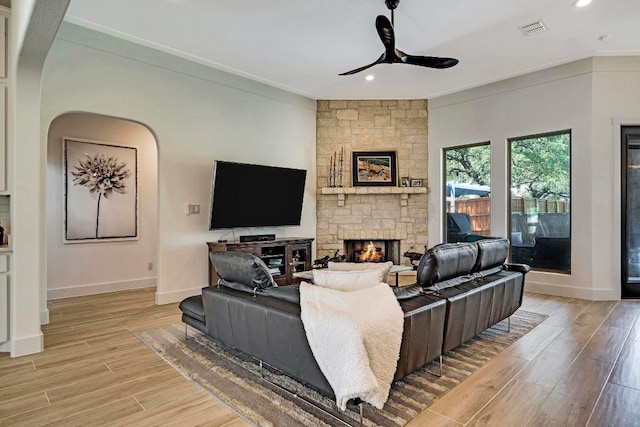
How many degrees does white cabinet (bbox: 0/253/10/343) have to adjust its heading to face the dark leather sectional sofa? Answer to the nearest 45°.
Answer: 0° — it already faces it

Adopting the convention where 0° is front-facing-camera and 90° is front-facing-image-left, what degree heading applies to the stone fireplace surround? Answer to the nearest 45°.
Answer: approximately 0°

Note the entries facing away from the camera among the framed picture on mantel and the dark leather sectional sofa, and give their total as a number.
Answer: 1

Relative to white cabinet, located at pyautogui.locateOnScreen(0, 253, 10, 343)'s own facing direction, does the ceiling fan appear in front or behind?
in front

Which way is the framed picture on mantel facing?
toward the camera

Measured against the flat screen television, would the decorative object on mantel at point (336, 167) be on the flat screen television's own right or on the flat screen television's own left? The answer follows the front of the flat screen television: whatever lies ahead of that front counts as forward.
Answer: on the flat screen television's own left

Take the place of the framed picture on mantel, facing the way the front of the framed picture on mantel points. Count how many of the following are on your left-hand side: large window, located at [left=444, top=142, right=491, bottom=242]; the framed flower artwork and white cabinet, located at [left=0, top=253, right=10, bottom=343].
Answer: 1

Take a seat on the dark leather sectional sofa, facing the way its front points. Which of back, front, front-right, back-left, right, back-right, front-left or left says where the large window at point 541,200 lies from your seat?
front-right

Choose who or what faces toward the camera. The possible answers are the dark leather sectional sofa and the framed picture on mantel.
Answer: the framed picture on mantel

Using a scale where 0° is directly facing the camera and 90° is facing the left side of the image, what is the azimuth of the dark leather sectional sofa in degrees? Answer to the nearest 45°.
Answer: approximately 180°

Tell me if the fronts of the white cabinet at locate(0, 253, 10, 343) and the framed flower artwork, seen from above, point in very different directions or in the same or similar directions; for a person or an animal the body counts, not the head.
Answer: same or similar directions

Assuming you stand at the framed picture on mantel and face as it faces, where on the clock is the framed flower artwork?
The framed flower artwork is roughly at 2 o'clock from the framed picture on mantel.

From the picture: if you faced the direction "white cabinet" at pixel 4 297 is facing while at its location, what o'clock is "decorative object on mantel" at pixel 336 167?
The decorative object on mantel is roughly at 10 o'clock from the white cabinet.

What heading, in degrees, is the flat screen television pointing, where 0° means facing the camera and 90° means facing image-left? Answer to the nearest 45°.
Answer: approximately 315°

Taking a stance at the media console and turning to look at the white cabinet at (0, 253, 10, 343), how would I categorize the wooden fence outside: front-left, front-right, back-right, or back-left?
back-left
